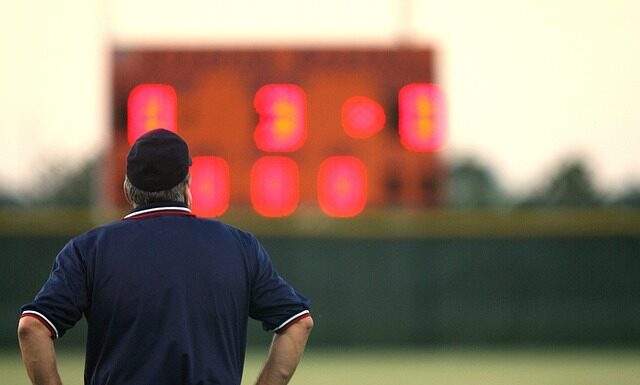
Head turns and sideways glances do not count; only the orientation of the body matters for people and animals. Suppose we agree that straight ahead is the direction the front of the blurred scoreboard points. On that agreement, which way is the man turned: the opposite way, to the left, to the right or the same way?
the opposite way

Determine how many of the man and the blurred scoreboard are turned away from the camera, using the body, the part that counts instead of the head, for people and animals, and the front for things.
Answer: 1

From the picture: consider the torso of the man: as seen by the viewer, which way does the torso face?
away from the camera

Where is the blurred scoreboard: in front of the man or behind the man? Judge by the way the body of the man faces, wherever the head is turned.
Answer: in front

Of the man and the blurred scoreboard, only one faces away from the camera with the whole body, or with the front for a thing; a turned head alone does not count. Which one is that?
the man

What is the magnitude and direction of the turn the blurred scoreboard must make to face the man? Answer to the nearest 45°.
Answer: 0° — it already faces them

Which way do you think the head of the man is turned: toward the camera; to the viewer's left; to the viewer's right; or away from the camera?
away from the camera

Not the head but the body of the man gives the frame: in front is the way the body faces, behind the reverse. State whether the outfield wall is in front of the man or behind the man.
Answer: in front

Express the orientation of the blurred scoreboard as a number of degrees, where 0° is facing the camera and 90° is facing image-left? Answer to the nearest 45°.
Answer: approximately 0°
